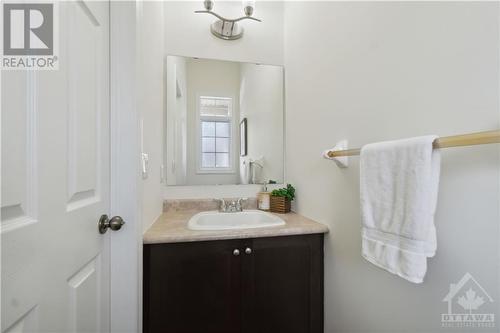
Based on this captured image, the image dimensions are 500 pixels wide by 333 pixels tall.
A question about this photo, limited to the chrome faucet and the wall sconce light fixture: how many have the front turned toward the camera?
2

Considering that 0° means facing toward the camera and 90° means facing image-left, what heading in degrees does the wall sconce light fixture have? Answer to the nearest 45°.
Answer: approximately 0°

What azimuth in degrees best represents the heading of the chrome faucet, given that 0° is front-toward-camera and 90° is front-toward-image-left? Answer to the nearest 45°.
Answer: approximately 0°
